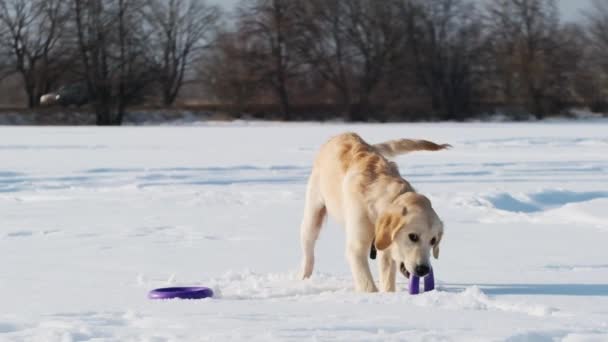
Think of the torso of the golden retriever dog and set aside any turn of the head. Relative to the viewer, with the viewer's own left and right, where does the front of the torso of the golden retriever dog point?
facing the viewer and to the right of the viewer

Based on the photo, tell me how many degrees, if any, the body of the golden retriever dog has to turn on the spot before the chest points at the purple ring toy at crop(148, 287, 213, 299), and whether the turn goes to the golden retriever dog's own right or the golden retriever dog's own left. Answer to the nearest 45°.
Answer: approximately 90° to the golden retriever dog's own right
